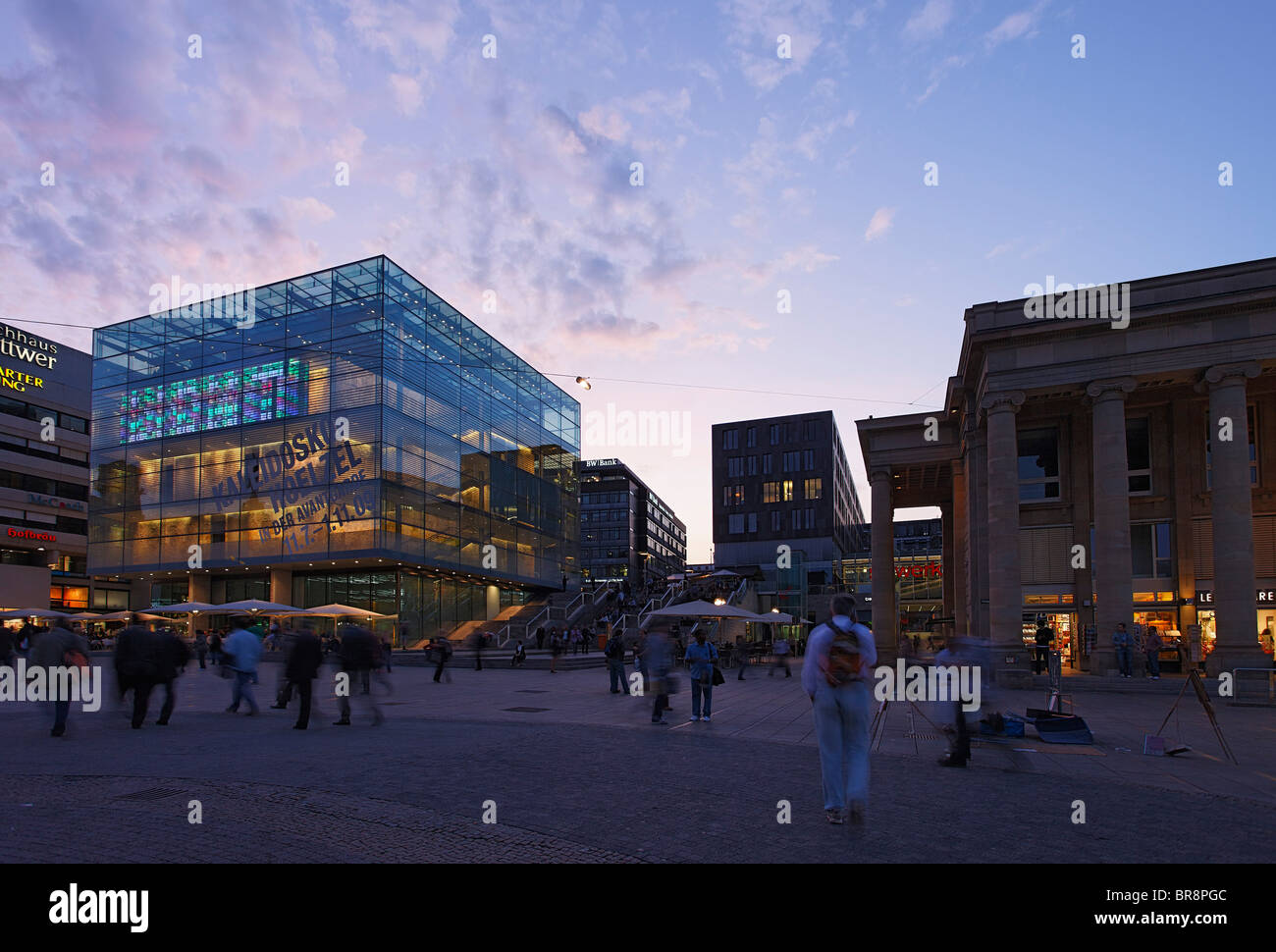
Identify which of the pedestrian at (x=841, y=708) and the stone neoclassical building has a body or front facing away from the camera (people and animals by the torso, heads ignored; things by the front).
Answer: the pedestrian

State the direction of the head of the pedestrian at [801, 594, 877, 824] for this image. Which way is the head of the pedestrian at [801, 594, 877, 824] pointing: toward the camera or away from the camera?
away from the camera

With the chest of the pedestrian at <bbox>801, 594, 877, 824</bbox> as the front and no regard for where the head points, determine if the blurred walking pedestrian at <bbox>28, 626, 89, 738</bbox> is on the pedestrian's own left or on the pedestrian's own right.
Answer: on the pedestrian's own left

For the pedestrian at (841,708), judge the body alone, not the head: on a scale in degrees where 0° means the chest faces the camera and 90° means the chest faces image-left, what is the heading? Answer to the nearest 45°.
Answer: approximately 180°

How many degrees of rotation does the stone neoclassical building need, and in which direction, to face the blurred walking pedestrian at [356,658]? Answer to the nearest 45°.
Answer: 0° — it already faces them
